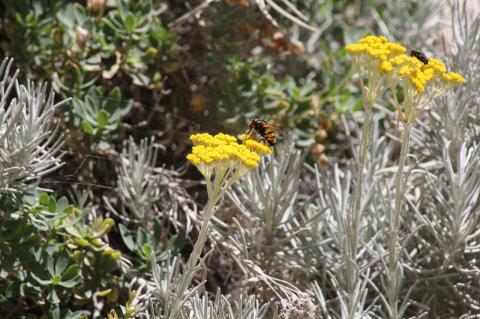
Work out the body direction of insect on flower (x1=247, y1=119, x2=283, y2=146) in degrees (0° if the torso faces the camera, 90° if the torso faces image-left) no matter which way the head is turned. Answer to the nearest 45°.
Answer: approximately 90°
